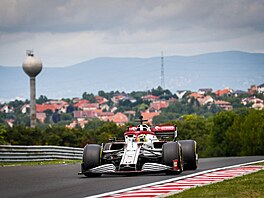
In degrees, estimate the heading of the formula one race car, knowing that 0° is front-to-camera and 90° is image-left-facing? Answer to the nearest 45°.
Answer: approximately 0°

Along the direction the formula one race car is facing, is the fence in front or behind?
behind
